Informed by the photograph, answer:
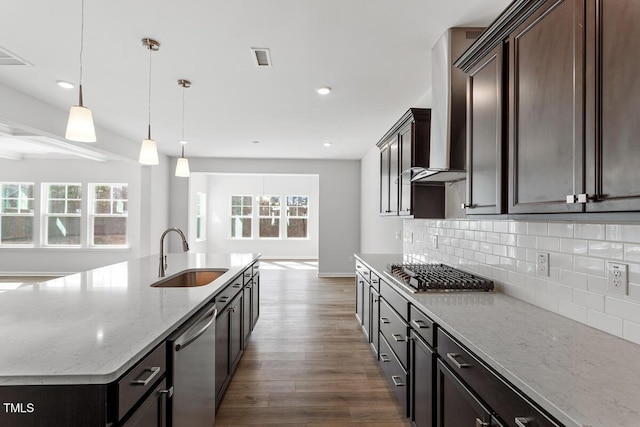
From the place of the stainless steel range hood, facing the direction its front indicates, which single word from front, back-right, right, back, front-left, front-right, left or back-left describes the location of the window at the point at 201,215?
right

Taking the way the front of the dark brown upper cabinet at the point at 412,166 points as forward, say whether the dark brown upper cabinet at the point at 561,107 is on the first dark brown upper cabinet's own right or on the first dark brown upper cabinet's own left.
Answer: on the first dark brown upper cabinet's own left

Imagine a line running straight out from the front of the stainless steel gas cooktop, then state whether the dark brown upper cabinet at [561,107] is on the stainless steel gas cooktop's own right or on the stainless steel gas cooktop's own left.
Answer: on the stainless steel gas cooktop's own left

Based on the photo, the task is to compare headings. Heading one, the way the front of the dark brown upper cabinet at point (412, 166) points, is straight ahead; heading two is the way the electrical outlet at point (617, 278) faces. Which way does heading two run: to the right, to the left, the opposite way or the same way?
the same way

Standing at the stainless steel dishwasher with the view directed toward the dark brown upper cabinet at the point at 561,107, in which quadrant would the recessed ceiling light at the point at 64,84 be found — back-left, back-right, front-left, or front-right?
back-left

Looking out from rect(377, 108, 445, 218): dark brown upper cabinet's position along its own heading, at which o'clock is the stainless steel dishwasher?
The stainless steel dishwasher is roughly at 10 o'clock from the dark brown upper cabinet.

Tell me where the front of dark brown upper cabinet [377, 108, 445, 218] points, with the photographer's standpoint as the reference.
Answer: facing to the left of the viewer

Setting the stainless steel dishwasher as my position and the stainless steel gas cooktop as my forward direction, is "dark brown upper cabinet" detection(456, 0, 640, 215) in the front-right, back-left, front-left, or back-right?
front-right

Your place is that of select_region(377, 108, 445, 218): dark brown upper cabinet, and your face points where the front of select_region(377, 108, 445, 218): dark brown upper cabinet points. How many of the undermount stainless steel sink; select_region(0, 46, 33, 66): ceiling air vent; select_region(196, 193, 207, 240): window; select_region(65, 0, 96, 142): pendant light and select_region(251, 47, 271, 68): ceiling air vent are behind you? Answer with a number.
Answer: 0

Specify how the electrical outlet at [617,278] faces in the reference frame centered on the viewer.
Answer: facing the viewer and to the left of the viewer

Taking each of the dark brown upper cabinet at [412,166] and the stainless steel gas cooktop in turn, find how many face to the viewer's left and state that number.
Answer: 2

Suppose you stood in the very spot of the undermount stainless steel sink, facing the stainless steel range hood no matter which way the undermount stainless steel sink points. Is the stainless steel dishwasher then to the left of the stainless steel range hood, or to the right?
right

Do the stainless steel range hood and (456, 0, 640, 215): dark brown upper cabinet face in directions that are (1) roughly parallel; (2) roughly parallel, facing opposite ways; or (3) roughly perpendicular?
roughly parallel

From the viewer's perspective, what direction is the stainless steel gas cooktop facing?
to the viewer's left

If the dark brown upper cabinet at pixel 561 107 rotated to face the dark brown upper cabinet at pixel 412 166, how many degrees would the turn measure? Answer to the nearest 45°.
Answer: approximately 90° to its right
